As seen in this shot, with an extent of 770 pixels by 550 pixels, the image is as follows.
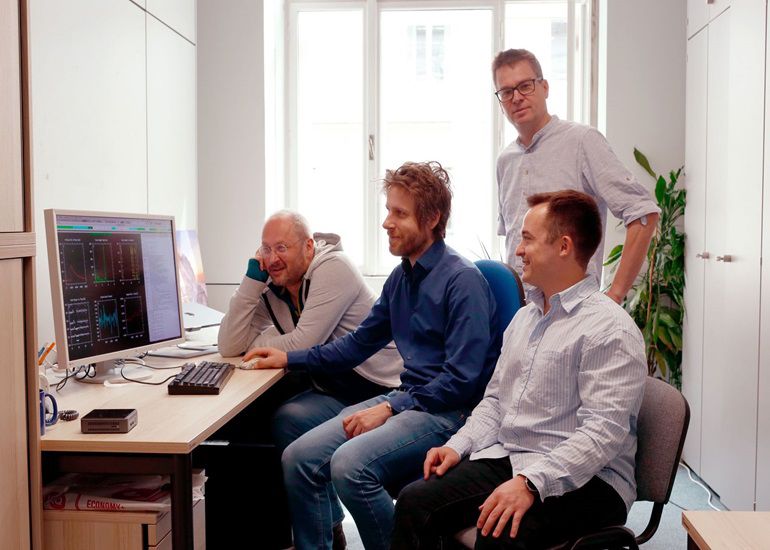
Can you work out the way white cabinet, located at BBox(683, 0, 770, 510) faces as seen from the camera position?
facing to the left of the viewer

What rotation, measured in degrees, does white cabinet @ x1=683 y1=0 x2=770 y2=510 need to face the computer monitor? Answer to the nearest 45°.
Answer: approximately 45° to its left

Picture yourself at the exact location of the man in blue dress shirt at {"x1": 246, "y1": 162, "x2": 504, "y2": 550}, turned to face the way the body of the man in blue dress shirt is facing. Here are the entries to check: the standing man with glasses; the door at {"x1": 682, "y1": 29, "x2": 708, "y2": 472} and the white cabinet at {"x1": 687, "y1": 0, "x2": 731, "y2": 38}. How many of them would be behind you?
3

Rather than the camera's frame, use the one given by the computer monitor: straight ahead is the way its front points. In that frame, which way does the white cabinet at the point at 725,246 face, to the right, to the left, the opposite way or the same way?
the opposite way

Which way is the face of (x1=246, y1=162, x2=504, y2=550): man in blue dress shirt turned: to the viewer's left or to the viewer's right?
to the viewer's left

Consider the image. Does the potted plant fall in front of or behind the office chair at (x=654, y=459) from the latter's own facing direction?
behind

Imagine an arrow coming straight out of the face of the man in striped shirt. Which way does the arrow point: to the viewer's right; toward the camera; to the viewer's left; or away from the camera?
to the viewer's left

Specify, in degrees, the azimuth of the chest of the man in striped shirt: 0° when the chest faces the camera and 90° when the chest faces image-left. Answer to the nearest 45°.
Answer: approximately 45°

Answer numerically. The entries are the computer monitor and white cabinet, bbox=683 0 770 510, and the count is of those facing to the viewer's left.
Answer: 1

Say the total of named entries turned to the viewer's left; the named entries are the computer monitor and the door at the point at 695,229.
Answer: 1
